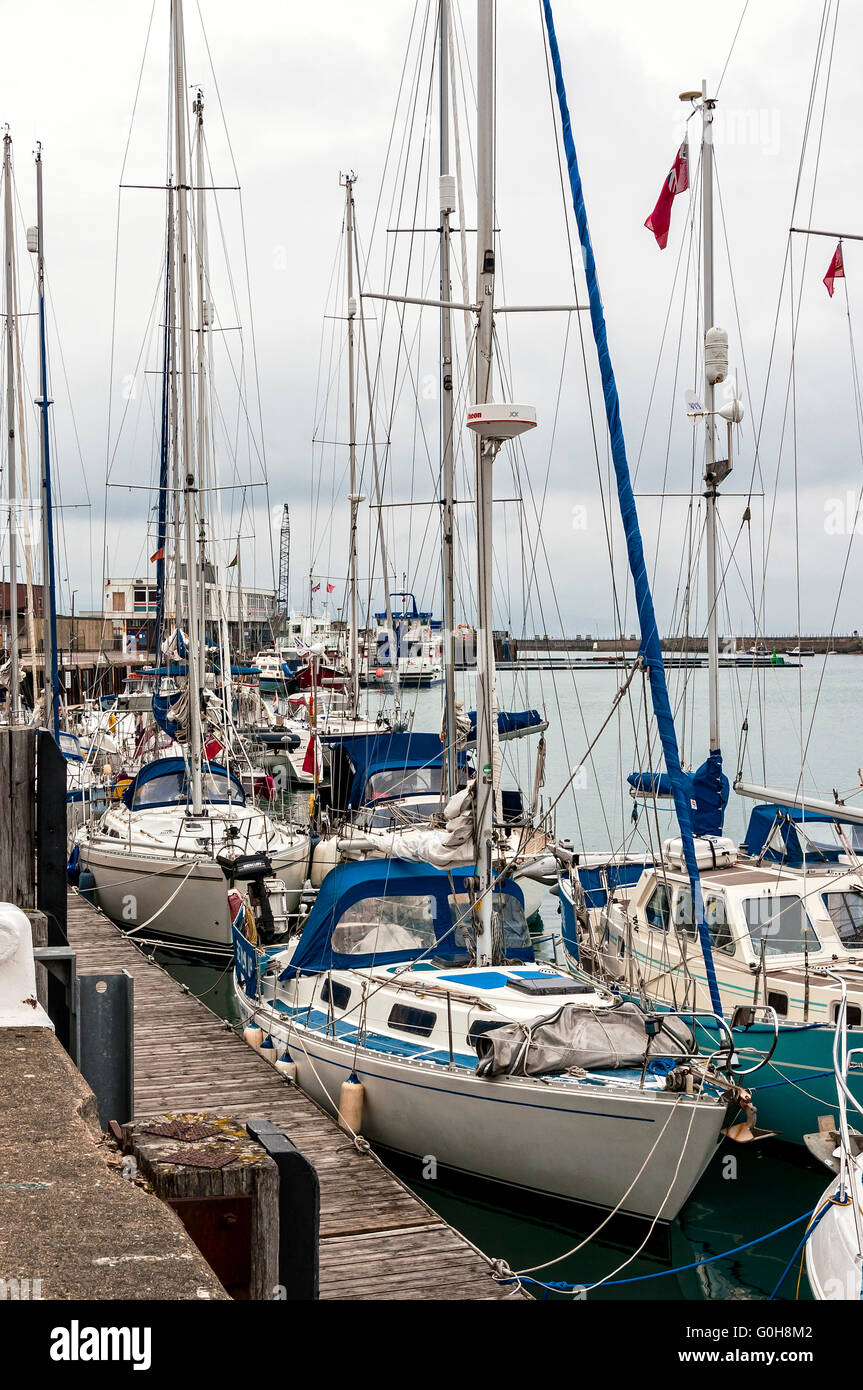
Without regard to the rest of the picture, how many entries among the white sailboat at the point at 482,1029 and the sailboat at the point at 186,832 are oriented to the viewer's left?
0

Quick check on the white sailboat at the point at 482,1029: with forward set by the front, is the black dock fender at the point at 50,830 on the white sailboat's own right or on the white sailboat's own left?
on the white sailboat's own right

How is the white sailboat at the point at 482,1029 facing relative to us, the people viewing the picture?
facing the viewer and to the right of the viewer
